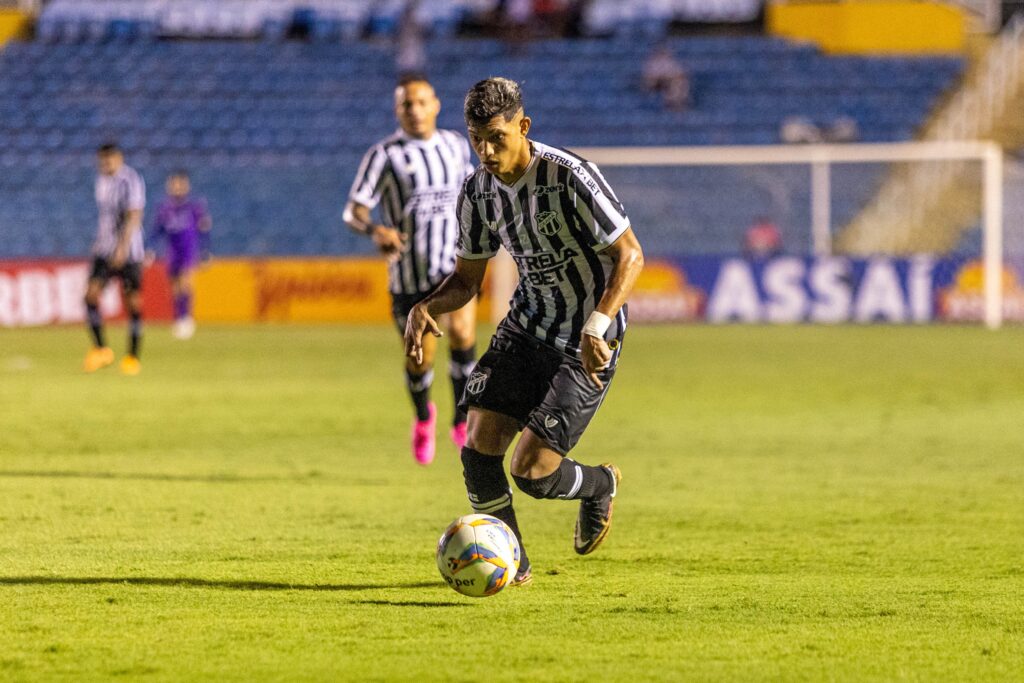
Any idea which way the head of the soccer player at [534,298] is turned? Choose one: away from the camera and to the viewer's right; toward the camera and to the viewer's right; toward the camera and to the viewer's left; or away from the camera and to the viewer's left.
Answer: toward the camera and to the viewer's left

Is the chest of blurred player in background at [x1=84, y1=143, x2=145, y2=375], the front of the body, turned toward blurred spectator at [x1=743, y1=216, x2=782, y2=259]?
no

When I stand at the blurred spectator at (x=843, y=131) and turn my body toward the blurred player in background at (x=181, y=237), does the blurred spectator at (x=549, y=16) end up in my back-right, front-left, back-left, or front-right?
front-right

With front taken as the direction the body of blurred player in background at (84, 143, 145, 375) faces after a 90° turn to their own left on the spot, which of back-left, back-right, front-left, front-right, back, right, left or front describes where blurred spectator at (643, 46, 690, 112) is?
left

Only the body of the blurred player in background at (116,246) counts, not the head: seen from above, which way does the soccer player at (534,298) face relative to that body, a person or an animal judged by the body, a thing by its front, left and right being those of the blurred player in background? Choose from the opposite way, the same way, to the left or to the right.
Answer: the same way

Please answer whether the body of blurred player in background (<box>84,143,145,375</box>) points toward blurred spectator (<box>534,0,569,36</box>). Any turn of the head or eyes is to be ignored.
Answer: no

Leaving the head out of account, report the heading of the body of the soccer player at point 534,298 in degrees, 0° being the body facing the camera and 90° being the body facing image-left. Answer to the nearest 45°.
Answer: approximately 45°

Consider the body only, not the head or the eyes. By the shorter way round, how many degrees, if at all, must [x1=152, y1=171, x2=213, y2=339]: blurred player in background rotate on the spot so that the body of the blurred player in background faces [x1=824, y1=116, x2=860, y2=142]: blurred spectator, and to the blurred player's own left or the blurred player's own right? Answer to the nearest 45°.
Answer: approximately 90° to the blurred player's own left

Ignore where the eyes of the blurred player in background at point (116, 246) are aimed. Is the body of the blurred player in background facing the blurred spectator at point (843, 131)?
no

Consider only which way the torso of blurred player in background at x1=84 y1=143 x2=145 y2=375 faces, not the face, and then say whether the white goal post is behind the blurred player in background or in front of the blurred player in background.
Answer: behind

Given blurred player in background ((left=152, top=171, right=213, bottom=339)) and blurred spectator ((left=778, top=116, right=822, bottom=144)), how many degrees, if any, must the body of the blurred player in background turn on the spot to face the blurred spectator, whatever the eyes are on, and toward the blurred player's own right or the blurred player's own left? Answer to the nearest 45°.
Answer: approximately 90° to the blurred player's own left

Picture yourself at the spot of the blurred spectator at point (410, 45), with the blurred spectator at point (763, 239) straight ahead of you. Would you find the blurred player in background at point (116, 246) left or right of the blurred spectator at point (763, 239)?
right

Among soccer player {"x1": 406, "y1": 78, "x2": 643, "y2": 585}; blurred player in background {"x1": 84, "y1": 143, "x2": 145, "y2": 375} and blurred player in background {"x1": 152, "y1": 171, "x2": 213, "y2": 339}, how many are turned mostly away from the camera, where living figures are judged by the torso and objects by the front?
0

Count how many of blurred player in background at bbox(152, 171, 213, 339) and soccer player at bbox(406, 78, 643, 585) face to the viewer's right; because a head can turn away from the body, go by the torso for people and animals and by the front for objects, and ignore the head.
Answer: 0

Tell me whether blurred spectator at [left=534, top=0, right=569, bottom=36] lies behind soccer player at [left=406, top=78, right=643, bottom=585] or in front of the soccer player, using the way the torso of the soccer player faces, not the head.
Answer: behind

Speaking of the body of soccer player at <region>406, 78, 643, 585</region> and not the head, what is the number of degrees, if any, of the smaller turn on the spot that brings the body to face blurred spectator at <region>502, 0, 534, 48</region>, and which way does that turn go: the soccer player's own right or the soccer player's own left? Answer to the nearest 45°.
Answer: approximately 135° to the soccer player's own right

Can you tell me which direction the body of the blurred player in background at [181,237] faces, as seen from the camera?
toward the camera

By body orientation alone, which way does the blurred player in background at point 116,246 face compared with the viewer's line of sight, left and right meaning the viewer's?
facing the viewer and to the left of the viewer
